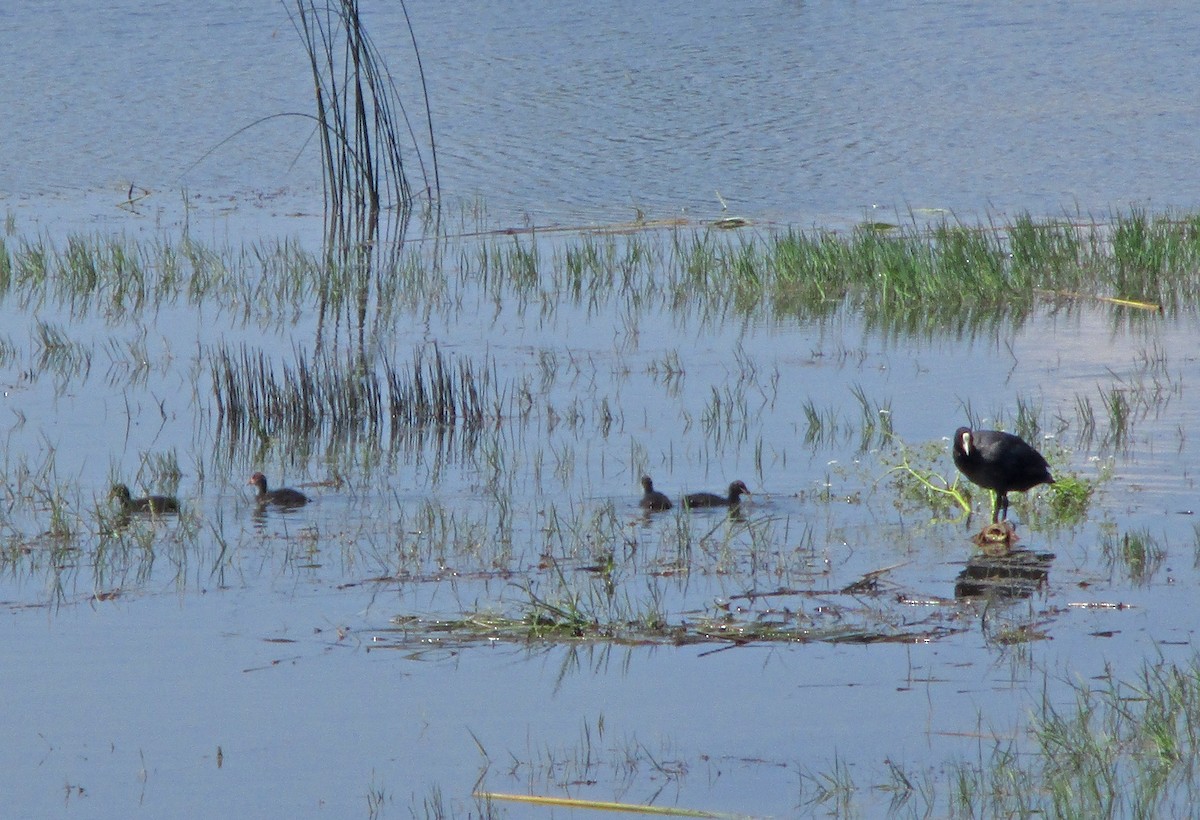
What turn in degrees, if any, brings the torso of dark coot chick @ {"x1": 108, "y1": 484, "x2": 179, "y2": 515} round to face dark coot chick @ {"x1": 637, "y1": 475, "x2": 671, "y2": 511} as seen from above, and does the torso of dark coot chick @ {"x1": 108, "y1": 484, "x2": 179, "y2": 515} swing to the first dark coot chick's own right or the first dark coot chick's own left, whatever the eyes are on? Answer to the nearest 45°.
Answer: approximately 180°

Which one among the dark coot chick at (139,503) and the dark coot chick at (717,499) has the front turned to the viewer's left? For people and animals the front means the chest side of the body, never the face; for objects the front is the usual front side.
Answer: the dark coot chick at (139,503)

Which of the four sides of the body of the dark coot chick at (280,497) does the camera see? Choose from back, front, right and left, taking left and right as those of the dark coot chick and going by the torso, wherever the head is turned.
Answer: left

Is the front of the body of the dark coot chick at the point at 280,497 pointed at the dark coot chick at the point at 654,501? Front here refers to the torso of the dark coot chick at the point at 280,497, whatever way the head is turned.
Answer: no

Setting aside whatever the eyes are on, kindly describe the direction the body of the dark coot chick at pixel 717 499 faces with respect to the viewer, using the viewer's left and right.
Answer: facing to the right of the viewer

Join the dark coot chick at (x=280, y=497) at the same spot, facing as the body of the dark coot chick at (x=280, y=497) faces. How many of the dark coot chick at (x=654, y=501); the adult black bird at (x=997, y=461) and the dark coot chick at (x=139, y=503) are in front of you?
1

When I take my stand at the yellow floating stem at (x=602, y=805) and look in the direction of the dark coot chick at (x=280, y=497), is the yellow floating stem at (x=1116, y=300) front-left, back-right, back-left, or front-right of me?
front-right

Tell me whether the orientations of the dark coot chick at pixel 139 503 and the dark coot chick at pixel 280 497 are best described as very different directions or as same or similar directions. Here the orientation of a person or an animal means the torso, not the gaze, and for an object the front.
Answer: same or similar directions

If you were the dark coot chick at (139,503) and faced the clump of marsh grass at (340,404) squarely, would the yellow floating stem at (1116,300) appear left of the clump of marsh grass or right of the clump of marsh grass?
right

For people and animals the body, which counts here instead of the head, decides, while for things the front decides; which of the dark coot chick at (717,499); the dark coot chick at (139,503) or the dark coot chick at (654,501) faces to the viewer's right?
the dark coot chick at (717,499)

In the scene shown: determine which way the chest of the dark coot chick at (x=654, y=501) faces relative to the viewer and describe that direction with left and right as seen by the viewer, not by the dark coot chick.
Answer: facing the viewer and to the left of the viewer

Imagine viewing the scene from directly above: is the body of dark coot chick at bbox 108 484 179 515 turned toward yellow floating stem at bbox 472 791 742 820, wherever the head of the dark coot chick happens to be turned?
no

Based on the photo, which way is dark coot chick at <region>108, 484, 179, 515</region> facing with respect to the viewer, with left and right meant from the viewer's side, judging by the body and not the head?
facing to the left of the viewer

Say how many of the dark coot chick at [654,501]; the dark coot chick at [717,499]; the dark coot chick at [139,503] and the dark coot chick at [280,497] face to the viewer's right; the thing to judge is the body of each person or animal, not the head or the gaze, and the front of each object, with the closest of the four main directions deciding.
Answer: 1

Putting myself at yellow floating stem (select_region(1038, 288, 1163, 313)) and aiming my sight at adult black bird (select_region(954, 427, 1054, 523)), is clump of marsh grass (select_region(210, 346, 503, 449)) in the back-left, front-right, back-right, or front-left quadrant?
front-right
